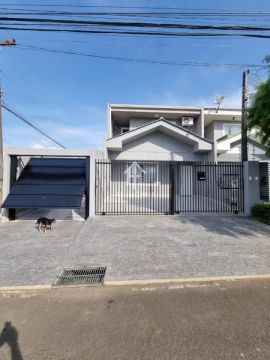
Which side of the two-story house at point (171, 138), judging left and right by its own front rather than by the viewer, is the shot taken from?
front

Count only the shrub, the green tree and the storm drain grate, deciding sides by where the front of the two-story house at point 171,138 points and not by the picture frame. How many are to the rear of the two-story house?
0

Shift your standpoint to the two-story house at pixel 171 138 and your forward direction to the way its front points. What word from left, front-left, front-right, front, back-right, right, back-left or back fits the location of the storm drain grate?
front

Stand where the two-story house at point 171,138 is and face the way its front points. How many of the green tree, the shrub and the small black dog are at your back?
0

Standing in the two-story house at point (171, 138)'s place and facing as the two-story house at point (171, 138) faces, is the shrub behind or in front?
in front
